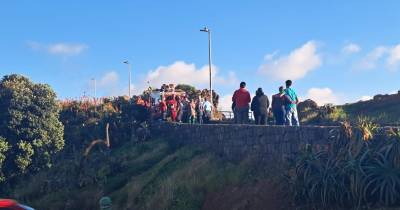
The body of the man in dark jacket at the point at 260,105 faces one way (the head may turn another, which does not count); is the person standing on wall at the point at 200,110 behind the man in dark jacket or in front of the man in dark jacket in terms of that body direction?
in front

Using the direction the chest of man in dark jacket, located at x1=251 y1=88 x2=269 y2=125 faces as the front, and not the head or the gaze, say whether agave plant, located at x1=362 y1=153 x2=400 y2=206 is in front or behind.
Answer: behind

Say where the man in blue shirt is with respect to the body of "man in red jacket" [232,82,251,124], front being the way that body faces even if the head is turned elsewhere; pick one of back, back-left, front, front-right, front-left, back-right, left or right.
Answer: back-right

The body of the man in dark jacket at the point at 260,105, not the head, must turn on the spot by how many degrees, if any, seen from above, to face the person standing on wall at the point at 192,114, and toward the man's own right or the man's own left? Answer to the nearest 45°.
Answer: approximately 45° to the man's own left

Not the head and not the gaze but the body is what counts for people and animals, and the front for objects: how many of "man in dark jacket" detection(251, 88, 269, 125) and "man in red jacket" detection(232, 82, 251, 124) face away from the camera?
2

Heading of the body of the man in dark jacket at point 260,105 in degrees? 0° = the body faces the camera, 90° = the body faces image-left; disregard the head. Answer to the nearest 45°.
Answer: approximately 180°

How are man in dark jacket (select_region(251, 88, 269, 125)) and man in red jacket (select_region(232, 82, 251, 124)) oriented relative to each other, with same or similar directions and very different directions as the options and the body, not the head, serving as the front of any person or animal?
same or similar directions

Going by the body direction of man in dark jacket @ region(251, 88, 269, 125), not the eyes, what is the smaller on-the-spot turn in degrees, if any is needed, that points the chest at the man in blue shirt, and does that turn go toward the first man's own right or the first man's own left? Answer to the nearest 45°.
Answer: approximately 135° to the first man's own right

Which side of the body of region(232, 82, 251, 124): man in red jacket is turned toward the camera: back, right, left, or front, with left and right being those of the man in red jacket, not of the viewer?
back

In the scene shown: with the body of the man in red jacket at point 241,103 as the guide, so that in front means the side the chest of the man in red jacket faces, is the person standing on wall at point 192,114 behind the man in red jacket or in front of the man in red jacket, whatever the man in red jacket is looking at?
in front
